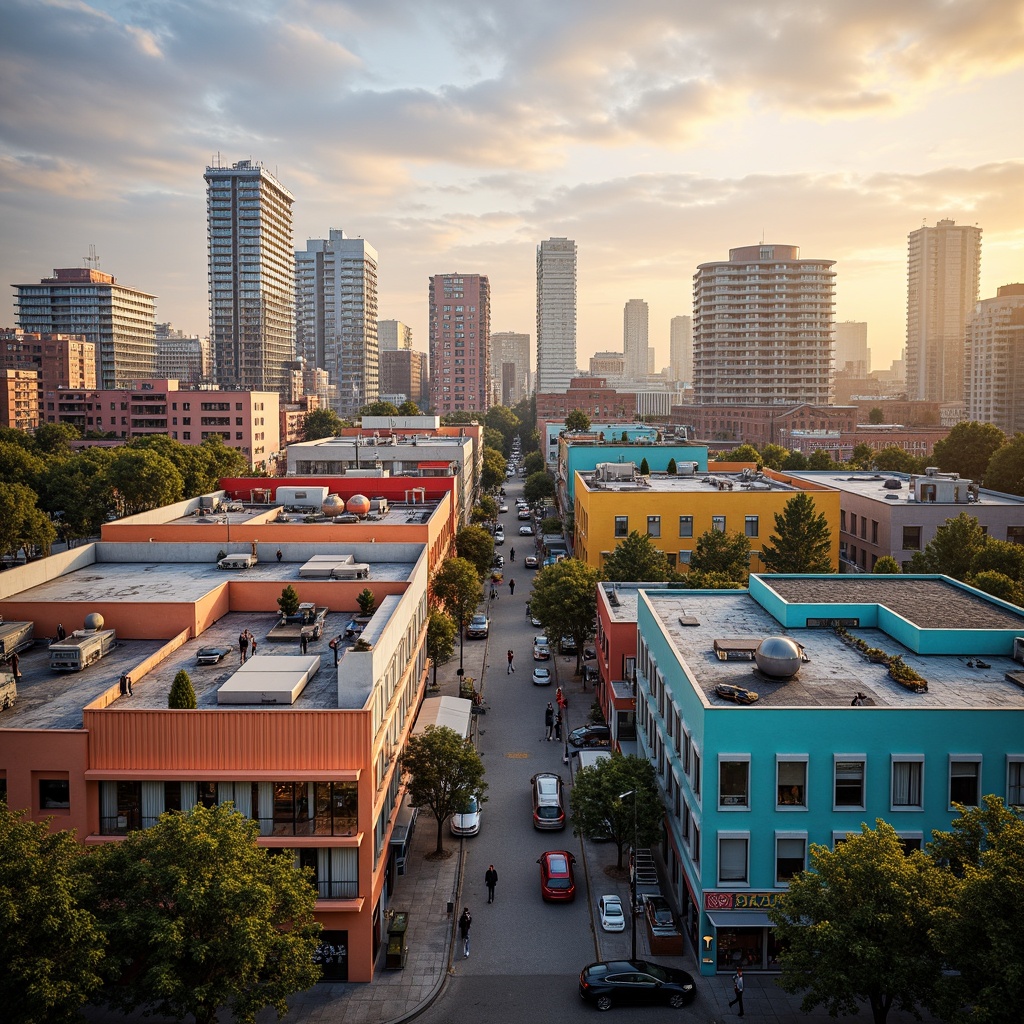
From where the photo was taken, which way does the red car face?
away from the camera

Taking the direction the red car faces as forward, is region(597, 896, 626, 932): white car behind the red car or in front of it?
behind

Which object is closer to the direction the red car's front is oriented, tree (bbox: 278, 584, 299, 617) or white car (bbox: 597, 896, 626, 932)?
the tree

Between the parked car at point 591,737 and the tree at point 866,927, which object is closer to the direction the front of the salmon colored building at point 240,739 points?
the tree

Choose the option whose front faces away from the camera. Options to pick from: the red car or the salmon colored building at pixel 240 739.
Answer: the red car

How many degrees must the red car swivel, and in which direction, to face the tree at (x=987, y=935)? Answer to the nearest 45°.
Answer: approximately 135° to its right

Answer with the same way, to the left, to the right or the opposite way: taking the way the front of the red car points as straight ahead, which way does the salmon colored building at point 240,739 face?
the opposite way

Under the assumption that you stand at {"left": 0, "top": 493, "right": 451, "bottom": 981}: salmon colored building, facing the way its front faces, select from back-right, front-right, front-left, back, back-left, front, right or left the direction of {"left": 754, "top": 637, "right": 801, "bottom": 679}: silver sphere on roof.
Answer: left

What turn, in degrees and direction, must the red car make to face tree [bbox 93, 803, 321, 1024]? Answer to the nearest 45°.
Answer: approximately 135° to its left
